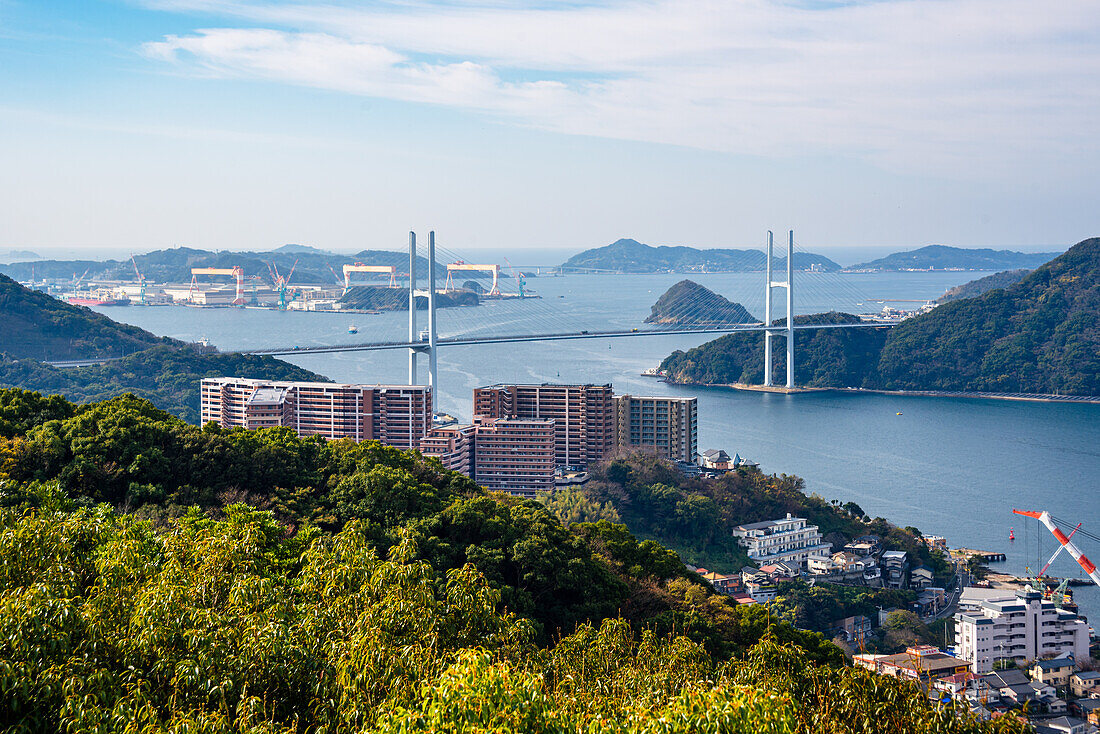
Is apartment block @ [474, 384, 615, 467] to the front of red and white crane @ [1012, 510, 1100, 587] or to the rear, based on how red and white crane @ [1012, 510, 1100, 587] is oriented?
to the front

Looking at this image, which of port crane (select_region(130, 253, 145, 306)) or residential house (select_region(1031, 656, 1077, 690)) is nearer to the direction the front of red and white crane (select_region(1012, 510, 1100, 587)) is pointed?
the port crane

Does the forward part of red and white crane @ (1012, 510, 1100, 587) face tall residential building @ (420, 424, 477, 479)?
yes

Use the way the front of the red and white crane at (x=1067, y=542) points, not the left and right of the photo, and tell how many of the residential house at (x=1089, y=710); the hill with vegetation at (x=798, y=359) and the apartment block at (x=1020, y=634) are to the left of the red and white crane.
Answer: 2

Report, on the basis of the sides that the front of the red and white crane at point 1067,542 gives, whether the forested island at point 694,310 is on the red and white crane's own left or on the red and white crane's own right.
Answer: on the red and white crane's own right

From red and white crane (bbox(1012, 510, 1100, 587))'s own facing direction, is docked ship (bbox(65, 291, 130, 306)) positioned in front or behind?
in front

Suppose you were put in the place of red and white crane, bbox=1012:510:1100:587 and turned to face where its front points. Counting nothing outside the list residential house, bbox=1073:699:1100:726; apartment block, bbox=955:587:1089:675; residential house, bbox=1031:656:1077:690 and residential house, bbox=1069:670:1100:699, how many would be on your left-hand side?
4

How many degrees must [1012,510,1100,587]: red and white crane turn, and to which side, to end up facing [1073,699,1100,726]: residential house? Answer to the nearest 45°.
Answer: approximately 90° to its left

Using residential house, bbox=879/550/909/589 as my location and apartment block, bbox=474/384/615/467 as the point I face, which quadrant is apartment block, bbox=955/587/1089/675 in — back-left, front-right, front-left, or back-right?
back-left

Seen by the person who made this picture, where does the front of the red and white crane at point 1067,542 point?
facing to the left of the viewer

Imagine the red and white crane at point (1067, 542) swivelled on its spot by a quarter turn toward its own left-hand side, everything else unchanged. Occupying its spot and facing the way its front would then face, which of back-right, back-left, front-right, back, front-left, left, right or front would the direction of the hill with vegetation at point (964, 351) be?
back
